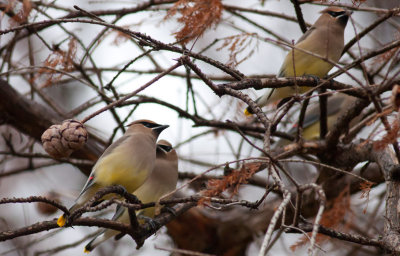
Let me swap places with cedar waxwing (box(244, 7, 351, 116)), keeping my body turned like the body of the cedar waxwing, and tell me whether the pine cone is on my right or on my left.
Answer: on my right

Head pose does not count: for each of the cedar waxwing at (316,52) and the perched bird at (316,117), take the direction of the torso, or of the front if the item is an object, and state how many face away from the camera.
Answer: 0

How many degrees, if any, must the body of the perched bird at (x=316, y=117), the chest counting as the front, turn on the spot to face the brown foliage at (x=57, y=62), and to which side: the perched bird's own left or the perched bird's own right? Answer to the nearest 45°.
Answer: approximately 135° to the perched bird's own right

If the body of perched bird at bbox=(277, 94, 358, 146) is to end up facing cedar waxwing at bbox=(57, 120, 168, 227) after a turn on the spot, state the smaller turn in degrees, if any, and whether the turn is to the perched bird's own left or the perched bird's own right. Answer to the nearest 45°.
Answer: approximately 135° to the perched bird's own right

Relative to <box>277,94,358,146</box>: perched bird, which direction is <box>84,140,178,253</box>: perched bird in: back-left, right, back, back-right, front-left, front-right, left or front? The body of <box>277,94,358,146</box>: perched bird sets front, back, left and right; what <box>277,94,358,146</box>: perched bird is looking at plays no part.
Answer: back-right

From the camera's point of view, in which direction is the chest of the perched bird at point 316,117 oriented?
to the viewer's right

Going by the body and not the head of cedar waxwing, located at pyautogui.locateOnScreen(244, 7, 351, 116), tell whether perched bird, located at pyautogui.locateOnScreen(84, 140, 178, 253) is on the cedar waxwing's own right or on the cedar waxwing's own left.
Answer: on the cedar waxwing's own right

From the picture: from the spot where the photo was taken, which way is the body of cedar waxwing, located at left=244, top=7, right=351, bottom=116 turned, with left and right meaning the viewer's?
facing the viewer and to the right of the viewer
